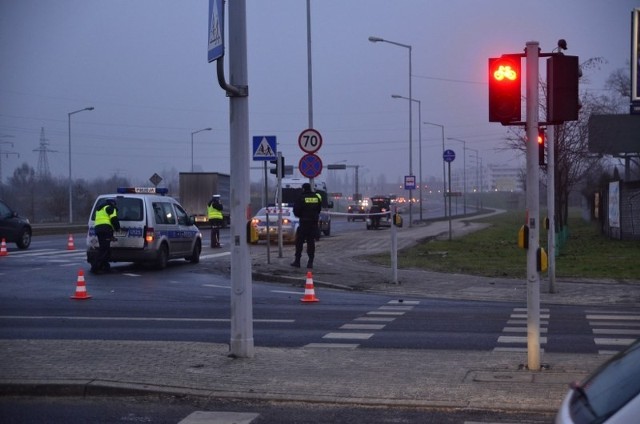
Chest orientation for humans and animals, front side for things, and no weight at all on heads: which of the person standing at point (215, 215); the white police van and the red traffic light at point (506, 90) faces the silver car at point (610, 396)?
the red traffic light

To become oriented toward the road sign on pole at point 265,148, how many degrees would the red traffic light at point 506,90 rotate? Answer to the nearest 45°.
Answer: approximately 135° to its right

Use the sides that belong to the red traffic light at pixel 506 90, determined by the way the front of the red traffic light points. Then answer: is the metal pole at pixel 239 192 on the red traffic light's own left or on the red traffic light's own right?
on the red traffic light's own right

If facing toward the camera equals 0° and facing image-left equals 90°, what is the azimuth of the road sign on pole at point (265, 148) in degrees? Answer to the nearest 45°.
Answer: approximately 0°

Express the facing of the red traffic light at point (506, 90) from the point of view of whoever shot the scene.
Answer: facing the viewer
